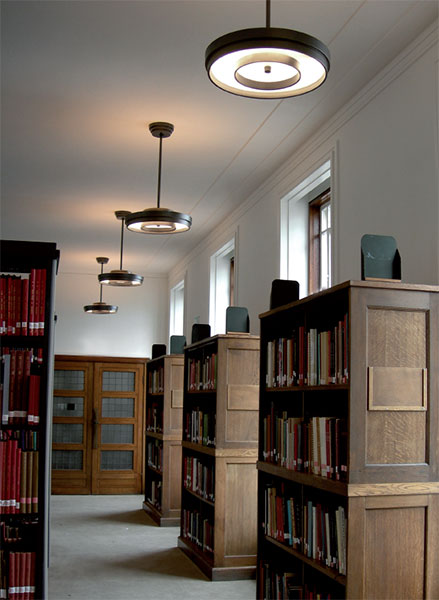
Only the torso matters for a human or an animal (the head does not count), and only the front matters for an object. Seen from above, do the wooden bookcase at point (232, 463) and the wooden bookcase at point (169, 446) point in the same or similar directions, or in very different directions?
same or similar directions

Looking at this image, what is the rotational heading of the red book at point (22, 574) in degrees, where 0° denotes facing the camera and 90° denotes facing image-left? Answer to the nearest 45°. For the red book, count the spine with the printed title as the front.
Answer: approximately 0°

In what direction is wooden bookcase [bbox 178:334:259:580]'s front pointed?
to the viewer's left

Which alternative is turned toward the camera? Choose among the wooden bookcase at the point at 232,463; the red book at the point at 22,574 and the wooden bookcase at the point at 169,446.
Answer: the red book

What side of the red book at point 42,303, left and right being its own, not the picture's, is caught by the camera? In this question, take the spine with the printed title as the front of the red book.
front

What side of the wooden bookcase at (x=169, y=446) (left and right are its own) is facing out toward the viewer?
left

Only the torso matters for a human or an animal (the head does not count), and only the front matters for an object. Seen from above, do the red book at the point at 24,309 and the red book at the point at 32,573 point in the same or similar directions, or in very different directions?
same or similar directions

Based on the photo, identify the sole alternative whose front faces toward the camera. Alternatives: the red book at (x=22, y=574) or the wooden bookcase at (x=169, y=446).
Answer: the red book

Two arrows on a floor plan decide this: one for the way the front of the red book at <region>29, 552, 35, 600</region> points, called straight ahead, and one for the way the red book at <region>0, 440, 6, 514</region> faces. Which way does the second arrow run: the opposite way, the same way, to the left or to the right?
the same way

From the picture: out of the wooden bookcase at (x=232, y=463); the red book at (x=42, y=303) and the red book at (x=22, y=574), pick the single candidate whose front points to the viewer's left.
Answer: the wooden bookcase
